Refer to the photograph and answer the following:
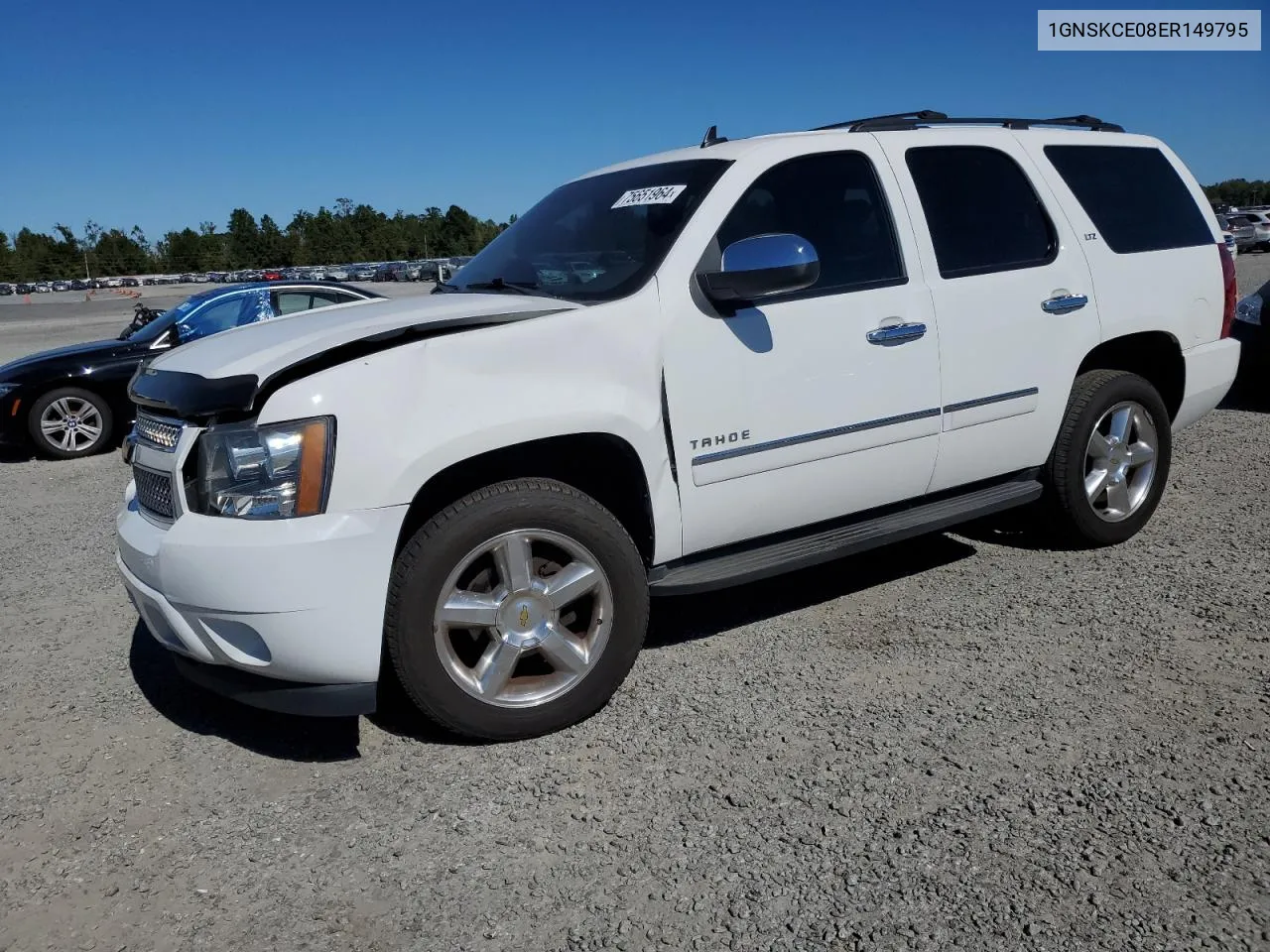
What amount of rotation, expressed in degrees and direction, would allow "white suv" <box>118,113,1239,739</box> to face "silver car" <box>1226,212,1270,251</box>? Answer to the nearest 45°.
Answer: approximately 180°

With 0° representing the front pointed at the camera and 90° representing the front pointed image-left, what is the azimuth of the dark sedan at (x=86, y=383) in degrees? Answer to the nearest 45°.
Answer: approximately 90°

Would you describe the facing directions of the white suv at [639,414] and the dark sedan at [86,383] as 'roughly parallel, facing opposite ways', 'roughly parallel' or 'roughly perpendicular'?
roughly parallel

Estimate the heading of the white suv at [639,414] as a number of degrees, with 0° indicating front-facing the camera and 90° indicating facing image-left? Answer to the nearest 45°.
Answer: approximately 45°

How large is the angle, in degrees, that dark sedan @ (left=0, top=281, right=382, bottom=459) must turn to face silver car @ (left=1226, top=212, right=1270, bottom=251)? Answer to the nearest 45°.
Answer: approximately 135° to its right

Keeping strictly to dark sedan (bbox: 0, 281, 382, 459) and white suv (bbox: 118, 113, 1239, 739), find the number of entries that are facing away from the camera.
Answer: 0

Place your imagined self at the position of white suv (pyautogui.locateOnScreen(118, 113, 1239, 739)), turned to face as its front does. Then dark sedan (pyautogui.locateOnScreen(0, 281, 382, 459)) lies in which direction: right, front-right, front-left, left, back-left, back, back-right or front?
right

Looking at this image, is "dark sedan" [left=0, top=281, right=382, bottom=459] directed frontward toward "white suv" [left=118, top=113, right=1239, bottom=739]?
no
